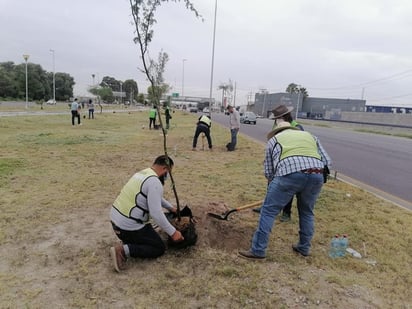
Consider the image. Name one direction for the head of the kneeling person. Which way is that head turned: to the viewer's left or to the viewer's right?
to the viewer's right

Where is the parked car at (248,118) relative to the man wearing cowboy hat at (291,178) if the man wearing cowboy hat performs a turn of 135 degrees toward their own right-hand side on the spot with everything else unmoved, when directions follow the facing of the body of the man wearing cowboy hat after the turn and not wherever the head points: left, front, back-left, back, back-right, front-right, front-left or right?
left

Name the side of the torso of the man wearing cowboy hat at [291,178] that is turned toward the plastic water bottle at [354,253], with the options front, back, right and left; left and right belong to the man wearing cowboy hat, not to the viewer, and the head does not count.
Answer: right

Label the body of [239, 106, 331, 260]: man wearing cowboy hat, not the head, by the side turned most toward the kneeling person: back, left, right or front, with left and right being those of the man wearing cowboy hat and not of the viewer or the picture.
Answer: left

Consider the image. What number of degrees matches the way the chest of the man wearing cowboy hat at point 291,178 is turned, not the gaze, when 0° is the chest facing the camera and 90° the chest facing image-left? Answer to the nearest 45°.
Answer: approximately 135°

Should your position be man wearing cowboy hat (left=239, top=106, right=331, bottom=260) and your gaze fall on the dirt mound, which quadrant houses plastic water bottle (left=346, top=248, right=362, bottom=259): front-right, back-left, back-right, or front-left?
back-right

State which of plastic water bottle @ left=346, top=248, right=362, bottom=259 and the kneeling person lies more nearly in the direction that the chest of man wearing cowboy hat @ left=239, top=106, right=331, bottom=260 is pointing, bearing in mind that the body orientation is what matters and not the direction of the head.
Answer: the kneeling person

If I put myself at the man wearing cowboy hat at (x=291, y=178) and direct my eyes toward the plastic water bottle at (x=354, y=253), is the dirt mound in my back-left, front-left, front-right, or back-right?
back-left

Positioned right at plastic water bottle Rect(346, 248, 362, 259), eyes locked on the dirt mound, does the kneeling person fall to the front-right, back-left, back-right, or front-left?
front-left
